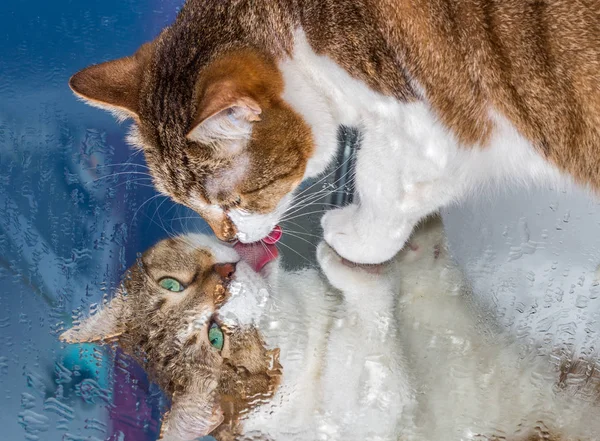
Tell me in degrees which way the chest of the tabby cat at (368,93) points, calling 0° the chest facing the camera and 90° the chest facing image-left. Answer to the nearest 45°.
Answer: approximately 90°
